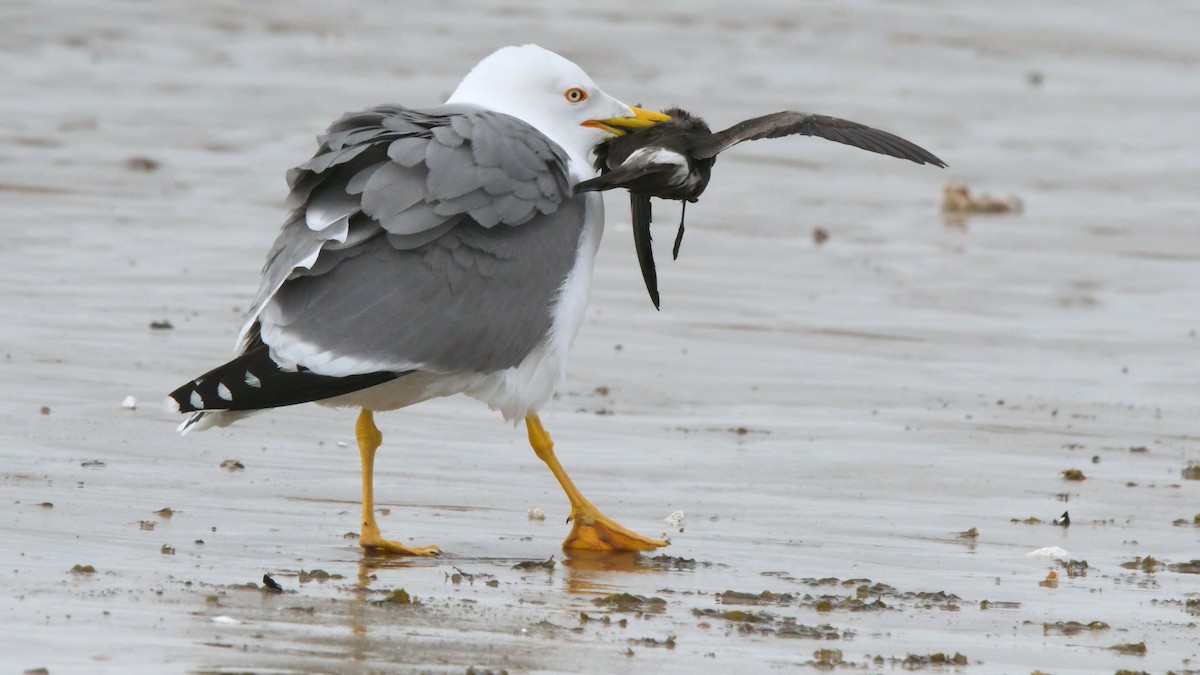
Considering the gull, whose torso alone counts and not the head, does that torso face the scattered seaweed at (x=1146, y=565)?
yes

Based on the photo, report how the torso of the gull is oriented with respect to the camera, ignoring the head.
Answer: to the viewer's right
